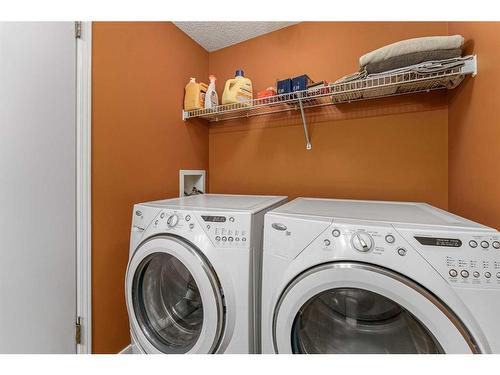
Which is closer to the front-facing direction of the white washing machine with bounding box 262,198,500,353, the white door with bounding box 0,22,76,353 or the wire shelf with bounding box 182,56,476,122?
the white door

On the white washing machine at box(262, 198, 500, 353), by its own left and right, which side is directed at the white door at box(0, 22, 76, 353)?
right

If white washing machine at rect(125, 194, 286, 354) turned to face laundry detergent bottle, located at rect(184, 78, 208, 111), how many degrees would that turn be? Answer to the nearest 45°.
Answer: approximately 135° to its right

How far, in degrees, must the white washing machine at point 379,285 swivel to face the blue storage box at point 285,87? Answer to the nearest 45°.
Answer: approximately 135° to its right

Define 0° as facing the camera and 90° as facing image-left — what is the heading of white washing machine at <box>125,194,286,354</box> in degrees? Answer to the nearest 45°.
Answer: approximately 45°
